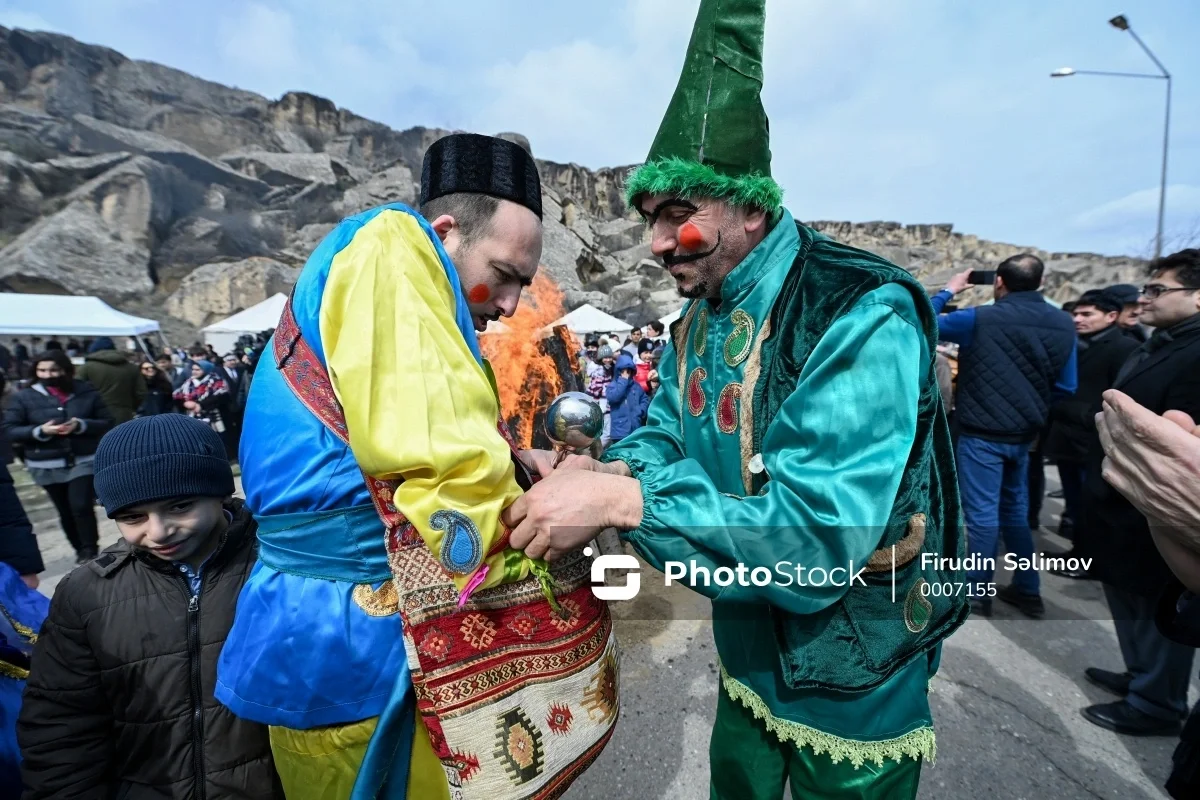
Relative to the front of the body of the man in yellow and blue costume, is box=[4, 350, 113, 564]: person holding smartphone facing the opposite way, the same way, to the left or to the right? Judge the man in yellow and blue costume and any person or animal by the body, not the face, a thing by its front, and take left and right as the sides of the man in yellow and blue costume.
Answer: to the right

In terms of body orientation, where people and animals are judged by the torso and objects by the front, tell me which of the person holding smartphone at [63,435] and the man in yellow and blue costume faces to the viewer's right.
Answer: the man in yellow and blue costume

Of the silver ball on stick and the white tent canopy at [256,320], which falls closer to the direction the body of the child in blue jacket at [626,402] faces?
the silver ball on stick

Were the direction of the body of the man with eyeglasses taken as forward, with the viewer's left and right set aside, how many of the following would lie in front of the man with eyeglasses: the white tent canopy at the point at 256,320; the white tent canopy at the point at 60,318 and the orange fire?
3

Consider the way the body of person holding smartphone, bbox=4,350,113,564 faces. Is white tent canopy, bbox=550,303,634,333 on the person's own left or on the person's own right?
on the person's own left

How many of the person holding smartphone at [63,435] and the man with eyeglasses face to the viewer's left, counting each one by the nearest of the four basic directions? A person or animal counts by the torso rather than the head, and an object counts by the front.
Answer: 1

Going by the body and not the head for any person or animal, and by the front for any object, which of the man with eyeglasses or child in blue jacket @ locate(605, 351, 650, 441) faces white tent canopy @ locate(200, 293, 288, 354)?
the man with eyeglasses

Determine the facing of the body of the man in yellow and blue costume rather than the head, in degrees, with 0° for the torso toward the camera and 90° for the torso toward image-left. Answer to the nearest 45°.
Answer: approximately 270°

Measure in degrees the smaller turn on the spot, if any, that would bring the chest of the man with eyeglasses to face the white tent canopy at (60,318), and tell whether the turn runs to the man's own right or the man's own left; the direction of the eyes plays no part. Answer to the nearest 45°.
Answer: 0° — they already face it

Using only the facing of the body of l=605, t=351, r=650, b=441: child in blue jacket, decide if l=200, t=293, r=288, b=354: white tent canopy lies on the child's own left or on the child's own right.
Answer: on the child's own right

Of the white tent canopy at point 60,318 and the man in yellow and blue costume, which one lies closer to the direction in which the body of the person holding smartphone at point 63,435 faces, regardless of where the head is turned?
the man in yellow and blue costume

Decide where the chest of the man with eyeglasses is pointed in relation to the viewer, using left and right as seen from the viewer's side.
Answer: facing to the left of the viewer

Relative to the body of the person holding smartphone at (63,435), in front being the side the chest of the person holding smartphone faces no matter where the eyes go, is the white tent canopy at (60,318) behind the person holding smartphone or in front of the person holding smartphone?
behind
